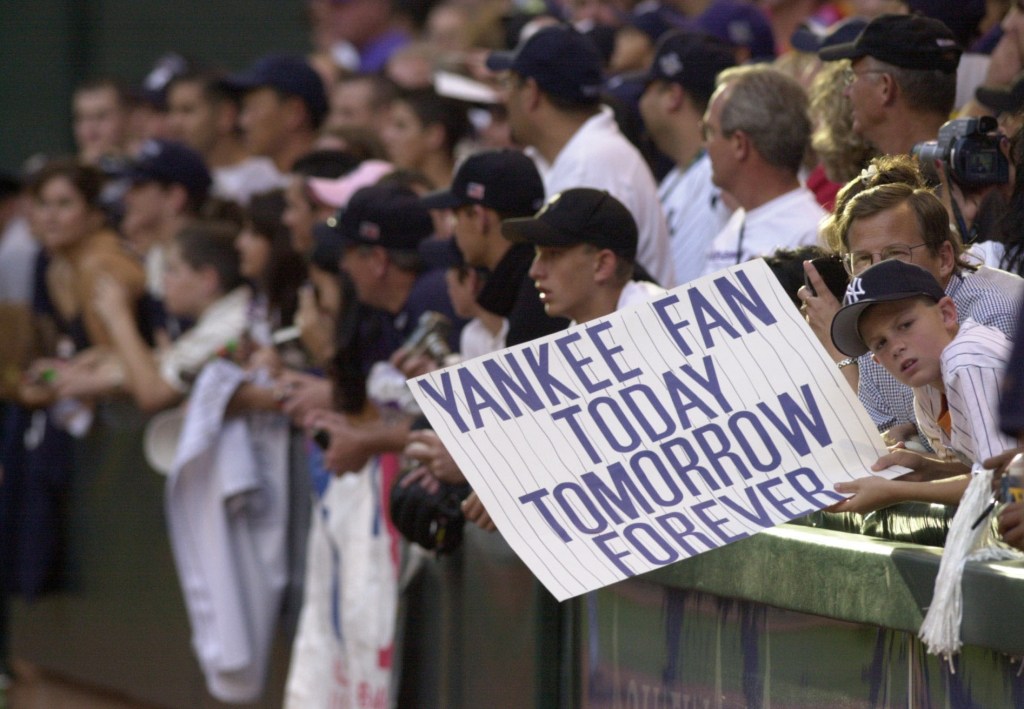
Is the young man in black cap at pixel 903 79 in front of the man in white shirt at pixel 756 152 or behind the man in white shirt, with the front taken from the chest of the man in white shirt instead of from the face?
behind

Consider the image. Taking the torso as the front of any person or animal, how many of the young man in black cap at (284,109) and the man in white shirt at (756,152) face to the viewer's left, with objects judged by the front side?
2

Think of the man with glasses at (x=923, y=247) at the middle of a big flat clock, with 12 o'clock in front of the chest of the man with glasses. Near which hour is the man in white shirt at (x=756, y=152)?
The man in white shirt is roughly at 4 o'clock from the man with glasses.

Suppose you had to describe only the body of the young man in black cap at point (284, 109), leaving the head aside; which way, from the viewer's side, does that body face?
to the viewer's left

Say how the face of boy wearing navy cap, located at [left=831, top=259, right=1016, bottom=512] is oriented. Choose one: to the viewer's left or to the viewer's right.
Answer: to the viewer's left

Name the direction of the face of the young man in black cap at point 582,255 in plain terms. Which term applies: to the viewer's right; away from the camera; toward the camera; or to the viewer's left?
to the viewer's left

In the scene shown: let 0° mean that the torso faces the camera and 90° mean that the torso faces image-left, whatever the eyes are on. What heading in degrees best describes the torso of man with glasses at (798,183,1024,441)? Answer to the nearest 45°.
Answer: approximately 45°

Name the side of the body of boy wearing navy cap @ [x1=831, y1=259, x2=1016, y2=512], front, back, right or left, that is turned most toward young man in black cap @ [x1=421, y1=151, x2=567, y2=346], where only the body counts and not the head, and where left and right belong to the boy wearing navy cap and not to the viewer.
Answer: right

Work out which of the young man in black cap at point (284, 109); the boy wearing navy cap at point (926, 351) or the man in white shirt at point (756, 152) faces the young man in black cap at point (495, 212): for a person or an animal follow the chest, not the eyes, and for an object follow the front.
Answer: the man in white shirt

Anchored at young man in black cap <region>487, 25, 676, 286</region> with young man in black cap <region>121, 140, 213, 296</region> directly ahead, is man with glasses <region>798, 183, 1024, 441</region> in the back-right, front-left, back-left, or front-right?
back-left

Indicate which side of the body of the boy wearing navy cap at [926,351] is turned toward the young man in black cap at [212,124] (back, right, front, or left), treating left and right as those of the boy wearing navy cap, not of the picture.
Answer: right
